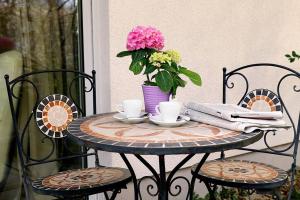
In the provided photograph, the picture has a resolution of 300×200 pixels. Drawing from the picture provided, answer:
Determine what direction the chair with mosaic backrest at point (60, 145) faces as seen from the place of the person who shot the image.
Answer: facing the viewer and to the right of the viewer

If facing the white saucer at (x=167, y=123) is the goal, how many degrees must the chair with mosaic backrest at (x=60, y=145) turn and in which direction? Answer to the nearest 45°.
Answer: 0° — it already faces it

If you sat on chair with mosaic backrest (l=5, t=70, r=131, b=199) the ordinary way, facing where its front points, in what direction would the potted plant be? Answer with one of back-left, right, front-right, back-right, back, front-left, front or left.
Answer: front

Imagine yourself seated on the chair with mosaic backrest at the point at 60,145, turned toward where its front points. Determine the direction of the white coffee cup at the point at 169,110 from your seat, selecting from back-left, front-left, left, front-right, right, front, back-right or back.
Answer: front

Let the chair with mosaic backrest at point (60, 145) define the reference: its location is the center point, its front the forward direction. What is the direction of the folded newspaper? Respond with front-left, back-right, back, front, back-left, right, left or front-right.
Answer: front

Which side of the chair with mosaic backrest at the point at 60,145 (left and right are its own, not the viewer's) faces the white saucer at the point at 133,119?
front

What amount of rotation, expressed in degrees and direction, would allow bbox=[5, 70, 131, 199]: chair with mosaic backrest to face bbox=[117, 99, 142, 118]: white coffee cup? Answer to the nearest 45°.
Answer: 0° — it already faces it
